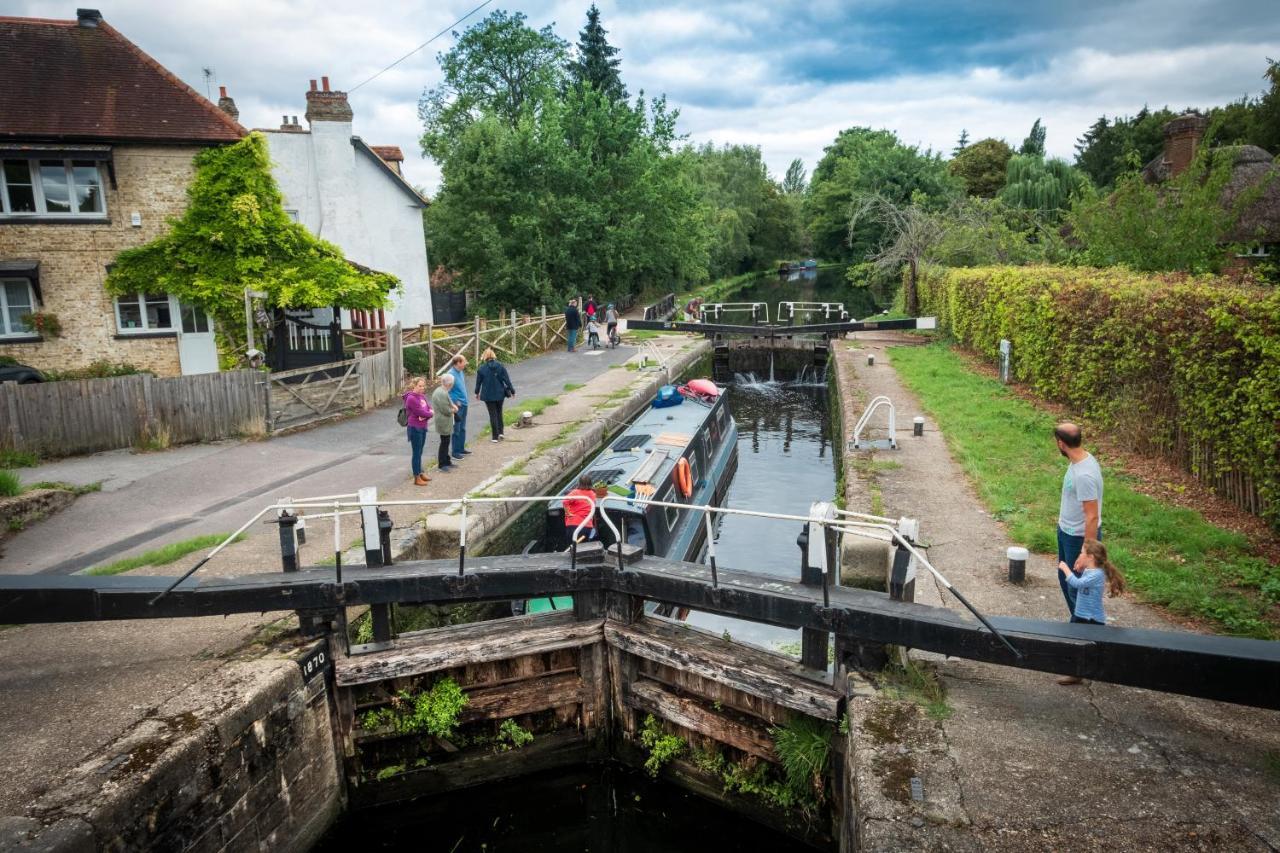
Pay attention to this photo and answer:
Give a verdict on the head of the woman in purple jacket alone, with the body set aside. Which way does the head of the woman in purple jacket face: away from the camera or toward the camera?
toward the camera

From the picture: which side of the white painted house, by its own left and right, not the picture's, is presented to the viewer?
right

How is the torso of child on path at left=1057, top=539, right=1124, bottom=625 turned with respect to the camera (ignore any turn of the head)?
to the viewer's left

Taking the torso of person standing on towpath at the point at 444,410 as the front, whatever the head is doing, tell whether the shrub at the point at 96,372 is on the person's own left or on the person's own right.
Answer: on the person's own left

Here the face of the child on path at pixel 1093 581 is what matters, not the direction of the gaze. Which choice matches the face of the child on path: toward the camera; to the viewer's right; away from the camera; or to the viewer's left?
to the viewer's left

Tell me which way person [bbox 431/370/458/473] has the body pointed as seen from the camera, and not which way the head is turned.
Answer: to the viewer's right

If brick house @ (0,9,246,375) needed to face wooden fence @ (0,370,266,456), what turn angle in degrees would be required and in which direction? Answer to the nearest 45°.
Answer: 0° — it already faces it

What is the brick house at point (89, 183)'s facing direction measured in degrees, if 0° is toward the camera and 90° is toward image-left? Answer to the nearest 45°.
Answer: approximately 0°

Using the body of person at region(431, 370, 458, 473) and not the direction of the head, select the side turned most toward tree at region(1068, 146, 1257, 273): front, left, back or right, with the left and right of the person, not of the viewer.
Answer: front

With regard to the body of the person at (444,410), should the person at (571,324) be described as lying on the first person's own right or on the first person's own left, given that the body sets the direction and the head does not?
on the first person's own left
